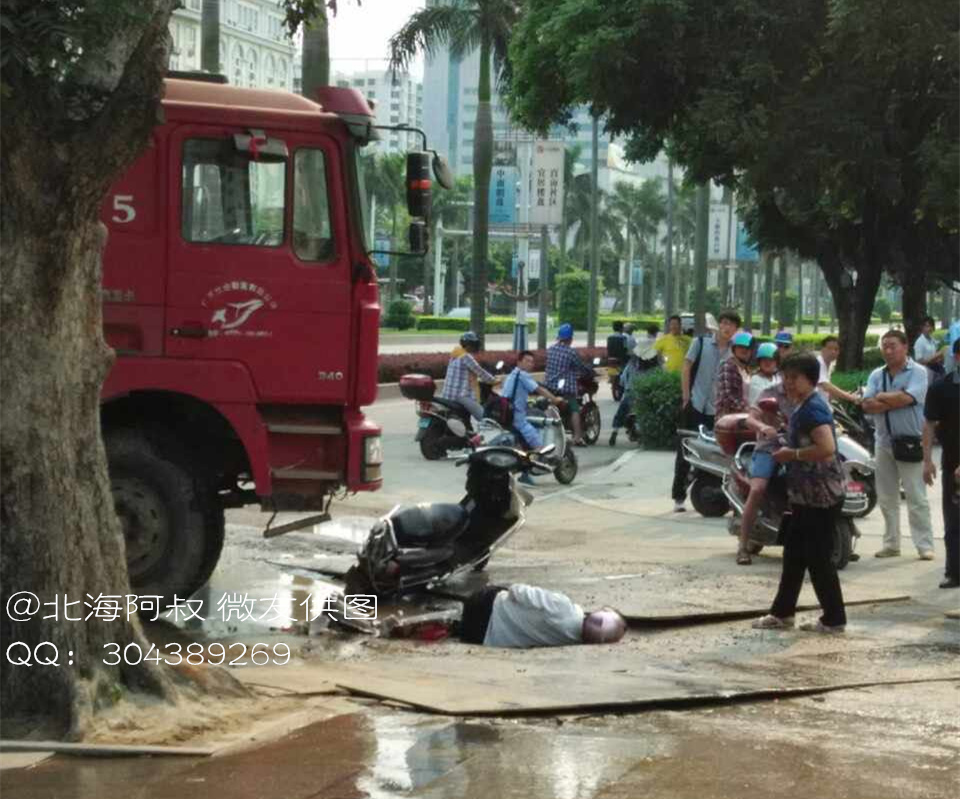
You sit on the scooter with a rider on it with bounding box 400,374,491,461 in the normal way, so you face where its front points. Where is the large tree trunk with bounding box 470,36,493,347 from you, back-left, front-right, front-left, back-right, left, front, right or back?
front-left

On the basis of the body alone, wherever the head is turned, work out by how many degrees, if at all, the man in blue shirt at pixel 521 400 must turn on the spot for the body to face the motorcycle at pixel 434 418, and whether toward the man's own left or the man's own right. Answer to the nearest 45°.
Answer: approximately 180°

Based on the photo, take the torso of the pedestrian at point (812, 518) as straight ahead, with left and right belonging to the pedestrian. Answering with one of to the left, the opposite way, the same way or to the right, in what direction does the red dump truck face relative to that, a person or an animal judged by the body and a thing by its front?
the opposite way

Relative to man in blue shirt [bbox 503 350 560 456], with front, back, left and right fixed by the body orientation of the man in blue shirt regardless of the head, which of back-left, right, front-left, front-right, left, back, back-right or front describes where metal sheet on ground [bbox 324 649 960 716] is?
front-right

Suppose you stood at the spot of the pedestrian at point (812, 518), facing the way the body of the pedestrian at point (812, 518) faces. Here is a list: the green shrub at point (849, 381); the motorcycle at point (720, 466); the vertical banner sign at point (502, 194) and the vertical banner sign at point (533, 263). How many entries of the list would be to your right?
4

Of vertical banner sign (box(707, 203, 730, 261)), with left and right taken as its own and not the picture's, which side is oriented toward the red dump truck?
front

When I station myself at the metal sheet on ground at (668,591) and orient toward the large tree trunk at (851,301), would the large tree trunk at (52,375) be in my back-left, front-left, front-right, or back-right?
back-left

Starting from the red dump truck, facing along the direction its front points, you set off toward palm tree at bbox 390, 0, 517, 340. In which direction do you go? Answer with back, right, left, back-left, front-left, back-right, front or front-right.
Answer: left

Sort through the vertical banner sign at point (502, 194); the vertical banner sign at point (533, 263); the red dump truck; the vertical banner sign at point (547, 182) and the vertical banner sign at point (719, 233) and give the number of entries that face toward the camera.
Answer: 4

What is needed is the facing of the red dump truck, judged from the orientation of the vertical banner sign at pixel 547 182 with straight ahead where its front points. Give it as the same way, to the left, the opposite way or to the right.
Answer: to the left

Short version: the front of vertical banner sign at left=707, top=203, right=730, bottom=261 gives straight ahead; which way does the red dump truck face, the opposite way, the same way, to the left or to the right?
to the left

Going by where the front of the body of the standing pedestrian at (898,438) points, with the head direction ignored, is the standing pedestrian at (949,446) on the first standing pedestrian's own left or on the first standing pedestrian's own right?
on the first standing pedestrian's own left

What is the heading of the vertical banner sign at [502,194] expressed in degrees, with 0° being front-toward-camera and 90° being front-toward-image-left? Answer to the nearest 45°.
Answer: approximately 0°

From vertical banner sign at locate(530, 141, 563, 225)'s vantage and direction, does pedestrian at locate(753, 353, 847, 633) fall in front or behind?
in front
